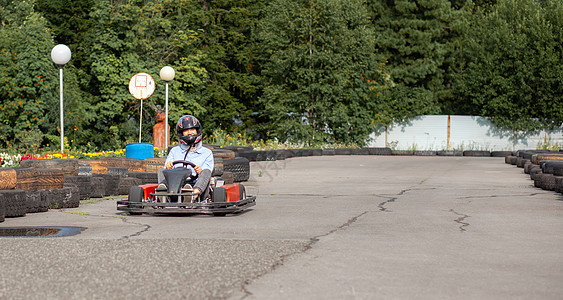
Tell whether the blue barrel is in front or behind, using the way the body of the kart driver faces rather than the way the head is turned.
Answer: behind

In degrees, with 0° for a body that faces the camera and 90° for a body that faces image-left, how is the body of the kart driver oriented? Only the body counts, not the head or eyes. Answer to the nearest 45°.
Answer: approximately 0°

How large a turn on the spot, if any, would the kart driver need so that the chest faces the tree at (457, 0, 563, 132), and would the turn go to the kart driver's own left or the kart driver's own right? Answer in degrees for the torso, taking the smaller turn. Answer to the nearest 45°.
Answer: approximately 135° to the kart driver's own left

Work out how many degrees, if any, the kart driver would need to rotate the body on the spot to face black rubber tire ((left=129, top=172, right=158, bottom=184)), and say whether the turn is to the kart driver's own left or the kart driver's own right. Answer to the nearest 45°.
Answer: approximately 180°

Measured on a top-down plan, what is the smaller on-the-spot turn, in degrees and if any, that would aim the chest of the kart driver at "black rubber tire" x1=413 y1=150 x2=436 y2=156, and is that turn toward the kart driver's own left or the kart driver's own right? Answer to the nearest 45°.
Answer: approximately 135° to the kart driver's own left

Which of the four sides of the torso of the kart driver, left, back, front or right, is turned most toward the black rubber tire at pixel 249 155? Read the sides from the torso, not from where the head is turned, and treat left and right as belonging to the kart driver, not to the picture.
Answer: back

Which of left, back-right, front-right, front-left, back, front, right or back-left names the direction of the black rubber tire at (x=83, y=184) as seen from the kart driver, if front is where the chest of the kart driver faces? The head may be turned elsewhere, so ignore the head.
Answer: back-right

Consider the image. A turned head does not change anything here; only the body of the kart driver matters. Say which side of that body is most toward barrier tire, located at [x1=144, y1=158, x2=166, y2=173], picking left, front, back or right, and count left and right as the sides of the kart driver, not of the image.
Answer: back
